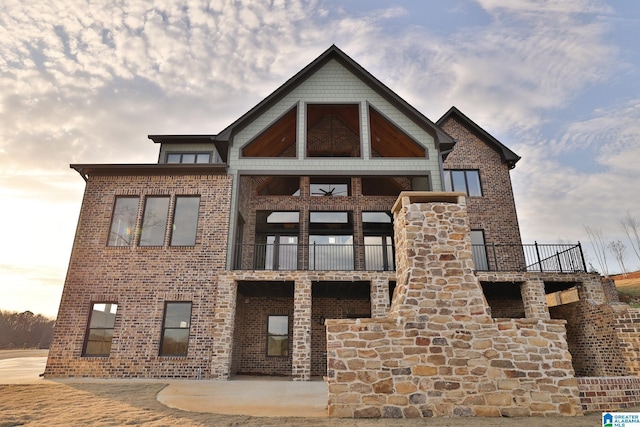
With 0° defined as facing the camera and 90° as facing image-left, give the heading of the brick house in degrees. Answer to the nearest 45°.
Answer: approximately 180°
